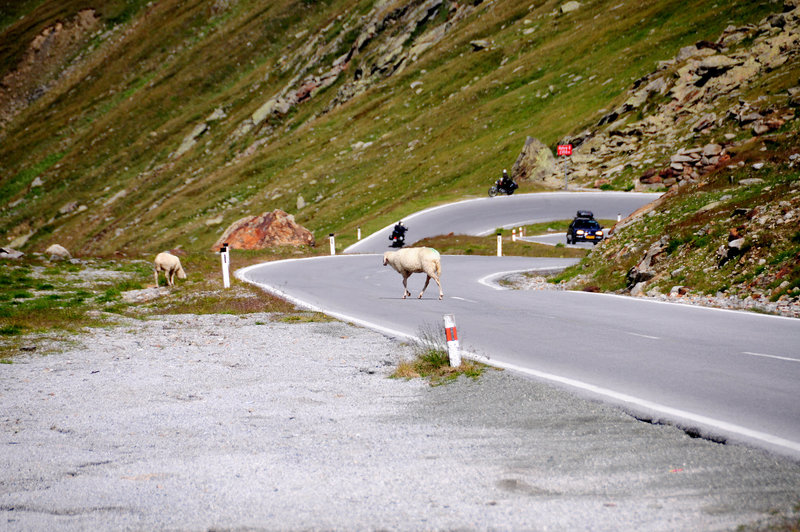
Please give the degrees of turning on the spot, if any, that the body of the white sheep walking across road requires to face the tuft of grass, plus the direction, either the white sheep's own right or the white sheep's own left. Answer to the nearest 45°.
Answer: approximately 90° to the white sheep's own left

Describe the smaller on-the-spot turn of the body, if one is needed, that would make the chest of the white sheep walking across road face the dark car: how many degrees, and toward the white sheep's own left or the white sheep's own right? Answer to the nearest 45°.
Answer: approximately 135° to the white sheep's own right

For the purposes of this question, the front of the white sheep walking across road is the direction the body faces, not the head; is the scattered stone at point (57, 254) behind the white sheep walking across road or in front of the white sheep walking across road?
in front

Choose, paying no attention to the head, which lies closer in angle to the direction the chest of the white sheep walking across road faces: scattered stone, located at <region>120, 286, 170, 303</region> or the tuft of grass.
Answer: the scattered stone

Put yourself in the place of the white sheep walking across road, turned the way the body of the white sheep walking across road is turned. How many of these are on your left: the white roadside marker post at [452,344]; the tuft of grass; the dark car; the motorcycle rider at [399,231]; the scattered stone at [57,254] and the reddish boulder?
2

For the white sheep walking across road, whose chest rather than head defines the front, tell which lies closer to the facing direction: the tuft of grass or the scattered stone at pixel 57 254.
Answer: the scattered stone

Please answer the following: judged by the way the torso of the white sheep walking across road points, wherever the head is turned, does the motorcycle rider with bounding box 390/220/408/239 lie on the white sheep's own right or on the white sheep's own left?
on the white sheep's own right

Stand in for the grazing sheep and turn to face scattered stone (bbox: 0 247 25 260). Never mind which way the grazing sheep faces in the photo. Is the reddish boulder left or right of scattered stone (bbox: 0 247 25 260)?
right

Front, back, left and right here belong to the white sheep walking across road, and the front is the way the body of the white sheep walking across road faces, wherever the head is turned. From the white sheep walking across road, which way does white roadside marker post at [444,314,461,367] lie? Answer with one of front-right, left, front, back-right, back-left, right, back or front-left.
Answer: left

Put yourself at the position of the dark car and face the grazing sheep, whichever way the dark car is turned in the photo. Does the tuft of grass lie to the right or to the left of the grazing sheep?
left

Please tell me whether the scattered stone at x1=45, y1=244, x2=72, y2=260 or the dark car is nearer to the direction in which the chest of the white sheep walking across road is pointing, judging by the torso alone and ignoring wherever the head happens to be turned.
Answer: the scattered stone

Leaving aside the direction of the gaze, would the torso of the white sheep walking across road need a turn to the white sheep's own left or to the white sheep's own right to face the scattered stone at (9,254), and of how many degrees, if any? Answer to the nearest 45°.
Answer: approximately 45° to the white sheep's own right

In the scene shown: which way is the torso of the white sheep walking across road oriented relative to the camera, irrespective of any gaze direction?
to the viewer's left
